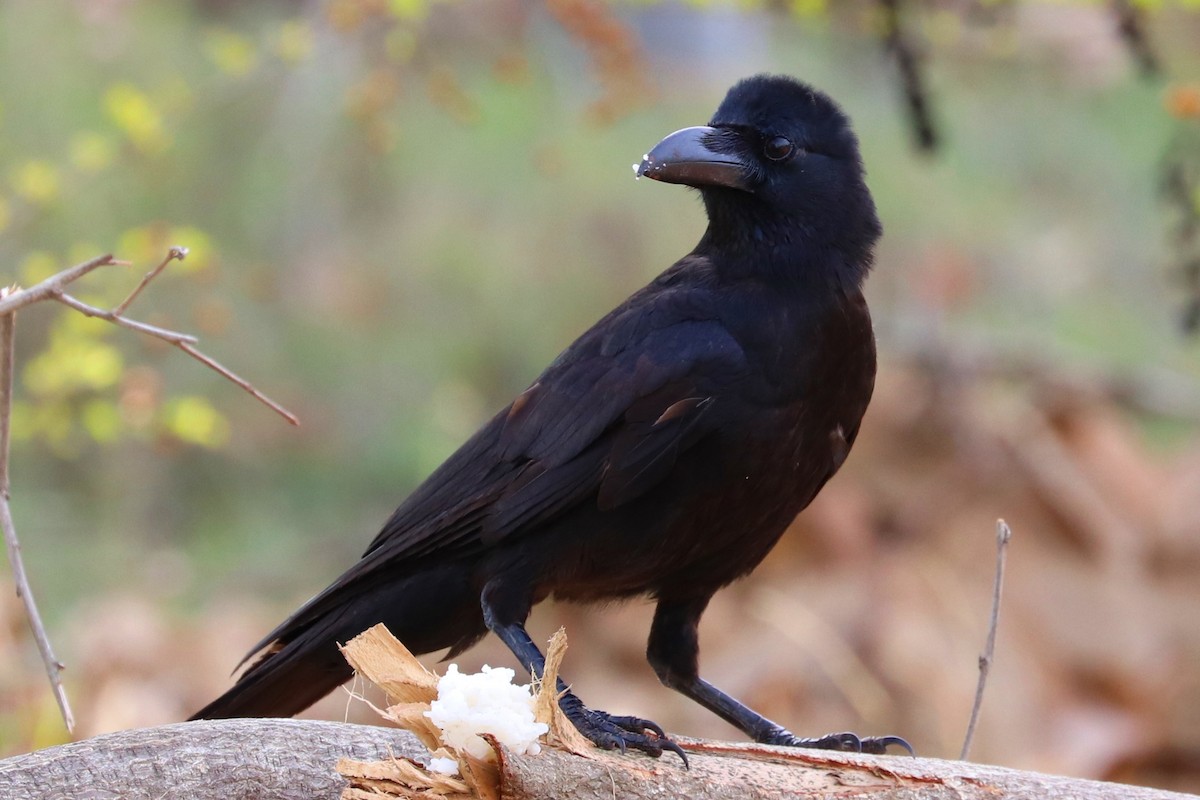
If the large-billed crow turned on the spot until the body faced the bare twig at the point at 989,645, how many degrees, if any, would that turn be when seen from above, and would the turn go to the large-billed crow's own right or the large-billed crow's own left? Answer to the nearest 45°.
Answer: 0° — it already faces it

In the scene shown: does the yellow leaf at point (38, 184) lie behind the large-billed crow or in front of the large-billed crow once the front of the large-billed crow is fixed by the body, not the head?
behind

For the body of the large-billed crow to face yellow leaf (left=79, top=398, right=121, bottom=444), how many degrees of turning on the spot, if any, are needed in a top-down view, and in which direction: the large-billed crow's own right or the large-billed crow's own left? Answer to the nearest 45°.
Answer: approximately 135° to the large-billed crow's own left

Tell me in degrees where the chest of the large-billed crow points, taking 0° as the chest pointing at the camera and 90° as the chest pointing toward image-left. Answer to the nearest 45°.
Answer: approximately 270°

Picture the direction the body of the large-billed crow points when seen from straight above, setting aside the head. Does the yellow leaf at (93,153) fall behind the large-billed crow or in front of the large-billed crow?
behind

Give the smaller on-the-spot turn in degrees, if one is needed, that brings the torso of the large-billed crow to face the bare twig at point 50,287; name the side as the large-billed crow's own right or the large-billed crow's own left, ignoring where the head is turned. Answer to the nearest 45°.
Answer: approximately 135° to the large-billed crow's own right

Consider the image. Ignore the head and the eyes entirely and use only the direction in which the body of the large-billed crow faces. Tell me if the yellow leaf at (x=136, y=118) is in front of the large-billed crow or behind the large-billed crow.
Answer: behind
